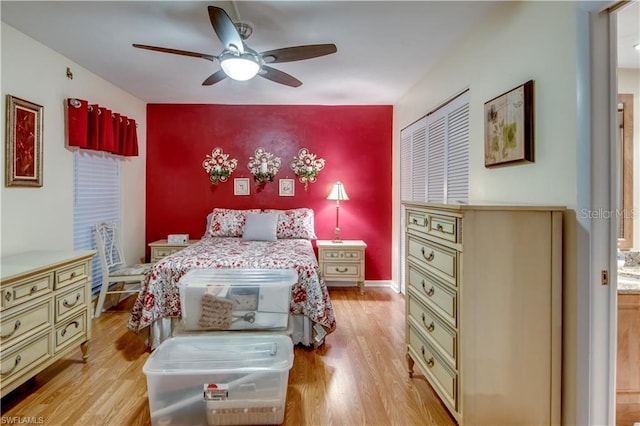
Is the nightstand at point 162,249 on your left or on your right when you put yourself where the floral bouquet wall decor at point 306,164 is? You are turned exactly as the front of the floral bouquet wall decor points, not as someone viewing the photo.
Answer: on your right

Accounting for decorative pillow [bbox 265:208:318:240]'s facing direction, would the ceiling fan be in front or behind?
in front

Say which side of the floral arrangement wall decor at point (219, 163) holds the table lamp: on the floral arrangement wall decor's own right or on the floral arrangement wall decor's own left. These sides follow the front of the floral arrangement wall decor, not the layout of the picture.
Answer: on the floral arrangement wall decor's own left

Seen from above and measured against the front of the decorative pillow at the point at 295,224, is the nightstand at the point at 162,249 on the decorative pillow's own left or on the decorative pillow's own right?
on the decorative pillow's own right

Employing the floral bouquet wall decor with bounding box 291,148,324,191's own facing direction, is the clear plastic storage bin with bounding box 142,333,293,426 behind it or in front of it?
in front

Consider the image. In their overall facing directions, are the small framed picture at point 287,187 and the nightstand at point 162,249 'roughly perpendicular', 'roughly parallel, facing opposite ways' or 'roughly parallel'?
roughly parallel

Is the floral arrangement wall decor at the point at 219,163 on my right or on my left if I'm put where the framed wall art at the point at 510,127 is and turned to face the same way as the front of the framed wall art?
on my right

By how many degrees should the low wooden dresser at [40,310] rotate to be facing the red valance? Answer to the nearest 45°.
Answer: approximately 135° to its left

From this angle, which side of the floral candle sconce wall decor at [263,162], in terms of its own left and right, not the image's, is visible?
front

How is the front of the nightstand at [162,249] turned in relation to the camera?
facing the viewer

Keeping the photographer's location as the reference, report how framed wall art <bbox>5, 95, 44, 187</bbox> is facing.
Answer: facing the viewer and to the right of the viewer
